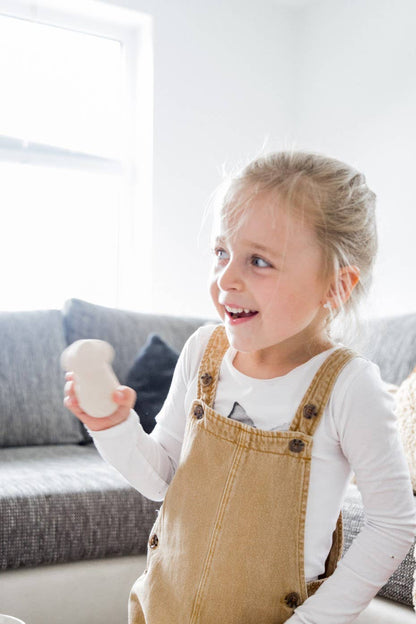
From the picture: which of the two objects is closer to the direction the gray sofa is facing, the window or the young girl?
the young girl

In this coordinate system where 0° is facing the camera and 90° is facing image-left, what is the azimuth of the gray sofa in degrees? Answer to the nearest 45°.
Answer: approximately 0°

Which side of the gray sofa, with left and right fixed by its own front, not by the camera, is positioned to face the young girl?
front

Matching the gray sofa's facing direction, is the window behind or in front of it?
behind

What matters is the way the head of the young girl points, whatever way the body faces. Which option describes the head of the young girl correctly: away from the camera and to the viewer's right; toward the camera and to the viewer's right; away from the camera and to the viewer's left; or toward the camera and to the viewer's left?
toward the camera and to the viewer's left
